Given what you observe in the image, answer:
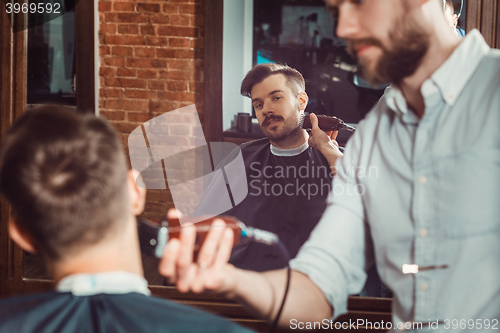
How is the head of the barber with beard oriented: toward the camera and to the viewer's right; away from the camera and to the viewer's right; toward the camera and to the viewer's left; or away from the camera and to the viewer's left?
toward the camera and to the viewer's left

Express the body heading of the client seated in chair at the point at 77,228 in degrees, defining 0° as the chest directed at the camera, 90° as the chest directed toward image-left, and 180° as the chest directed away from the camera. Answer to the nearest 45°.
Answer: approximately 180°

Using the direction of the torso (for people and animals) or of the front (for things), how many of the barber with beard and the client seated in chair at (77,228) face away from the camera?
1

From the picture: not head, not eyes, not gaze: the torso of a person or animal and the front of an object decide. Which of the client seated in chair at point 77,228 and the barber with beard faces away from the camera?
the client seated in chair

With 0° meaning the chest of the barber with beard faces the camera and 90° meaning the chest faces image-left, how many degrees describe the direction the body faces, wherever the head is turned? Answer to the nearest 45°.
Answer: approximately 45°

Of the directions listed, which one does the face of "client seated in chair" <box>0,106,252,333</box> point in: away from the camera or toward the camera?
away from the camera
